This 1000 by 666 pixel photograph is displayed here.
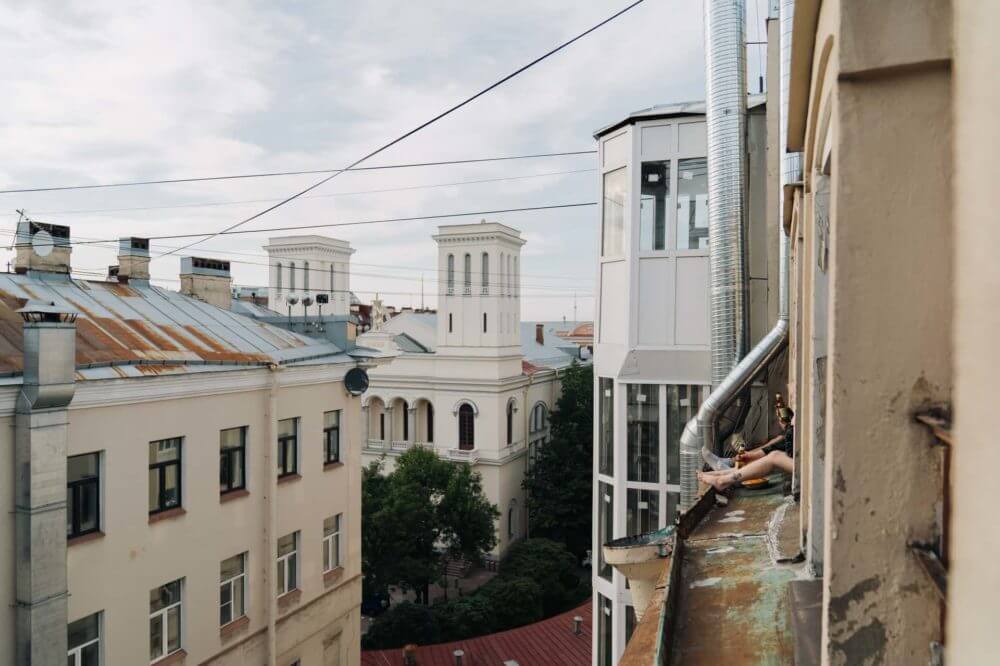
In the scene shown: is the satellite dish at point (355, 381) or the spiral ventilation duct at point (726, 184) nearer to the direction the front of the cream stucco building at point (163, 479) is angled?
the spiral ventilation duct

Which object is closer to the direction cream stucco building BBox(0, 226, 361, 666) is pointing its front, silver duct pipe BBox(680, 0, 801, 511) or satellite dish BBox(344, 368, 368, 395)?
the silver duct pipe

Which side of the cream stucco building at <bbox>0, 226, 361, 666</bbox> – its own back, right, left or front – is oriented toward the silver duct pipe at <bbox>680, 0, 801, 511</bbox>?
front

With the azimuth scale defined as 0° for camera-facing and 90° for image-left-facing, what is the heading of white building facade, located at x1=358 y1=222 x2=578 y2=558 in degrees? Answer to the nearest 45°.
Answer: approximately 45°

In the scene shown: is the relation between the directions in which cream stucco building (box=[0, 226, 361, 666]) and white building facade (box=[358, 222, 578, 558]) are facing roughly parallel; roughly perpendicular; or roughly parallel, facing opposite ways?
roughly perpendicular

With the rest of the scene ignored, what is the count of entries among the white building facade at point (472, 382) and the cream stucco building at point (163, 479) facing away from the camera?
0

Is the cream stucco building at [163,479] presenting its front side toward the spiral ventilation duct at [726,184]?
yes

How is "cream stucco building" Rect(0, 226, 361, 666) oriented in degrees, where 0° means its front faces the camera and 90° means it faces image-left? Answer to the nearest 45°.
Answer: approximately 315°

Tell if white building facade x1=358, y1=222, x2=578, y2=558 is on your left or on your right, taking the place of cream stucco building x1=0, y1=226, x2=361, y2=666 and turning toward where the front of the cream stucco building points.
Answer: on your left

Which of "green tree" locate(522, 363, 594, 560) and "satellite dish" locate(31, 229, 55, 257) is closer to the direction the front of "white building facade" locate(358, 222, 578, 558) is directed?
the satellite dish

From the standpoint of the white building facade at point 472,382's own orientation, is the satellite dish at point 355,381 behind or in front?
in front
